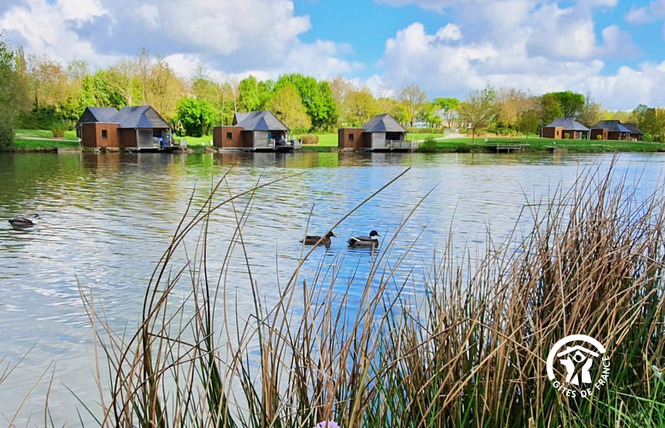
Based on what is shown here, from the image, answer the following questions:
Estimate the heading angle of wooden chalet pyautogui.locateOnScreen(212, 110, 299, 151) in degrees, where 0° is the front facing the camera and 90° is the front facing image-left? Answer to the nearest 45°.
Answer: approximately 315°

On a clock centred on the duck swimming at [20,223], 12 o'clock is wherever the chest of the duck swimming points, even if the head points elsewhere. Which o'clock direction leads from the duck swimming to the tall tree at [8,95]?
The tall tree is roughly at 9 o'clock from the duck swimming.

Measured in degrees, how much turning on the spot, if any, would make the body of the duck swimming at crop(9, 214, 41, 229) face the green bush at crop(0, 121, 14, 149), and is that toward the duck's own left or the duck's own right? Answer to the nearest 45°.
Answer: approximately 90° to the duck's own left

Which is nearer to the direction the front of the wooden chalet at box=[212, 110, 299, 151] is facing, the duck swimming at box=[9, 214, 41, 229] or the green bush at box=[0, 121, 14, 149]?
the duck swimming

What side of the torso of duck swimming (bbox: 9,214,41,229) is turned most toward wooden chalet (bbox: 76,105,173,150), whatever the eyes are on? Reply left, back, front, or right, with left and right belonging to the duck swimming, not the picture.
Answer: left

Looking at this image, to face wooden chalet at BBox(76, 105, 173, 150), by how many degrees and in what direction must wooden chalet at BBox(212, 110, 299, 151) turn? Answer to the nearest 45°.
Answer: approximately 135° to its right

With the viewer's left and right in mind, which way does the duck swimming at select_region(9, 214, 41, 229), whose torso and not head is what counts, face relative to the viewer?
facing to the right of the viewer

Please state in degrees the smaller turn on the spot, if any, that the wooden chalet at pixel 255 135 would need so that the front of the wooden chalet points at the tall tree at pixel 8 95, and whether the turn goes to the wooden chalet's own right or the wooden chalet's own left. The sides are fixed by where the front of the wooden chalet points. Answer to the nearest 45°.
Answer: approximately 90° to the wooden chalet's own right

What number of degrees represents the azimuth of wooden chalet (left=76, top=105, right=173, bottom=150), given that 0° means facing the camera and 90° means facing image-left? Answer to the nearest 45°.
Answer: approximately 315°

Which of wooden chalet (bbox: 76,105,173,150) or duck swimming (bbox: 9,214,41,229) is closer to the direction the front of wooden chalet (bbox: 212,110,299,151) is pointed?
the duck swimming
